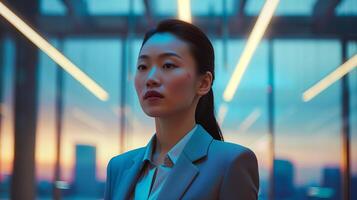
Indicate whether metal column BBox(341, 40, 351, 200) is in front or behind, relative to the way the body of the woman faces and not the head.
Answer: behind

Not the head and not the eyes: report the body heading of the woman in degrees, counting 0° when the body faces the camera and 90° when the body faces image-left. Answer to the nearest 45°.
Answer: approximately 45°

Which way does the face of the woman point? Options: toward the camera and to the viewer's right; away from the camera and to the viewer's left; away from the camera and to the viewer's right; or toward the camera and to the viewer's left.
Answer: toward the camera and to the viewer's left
